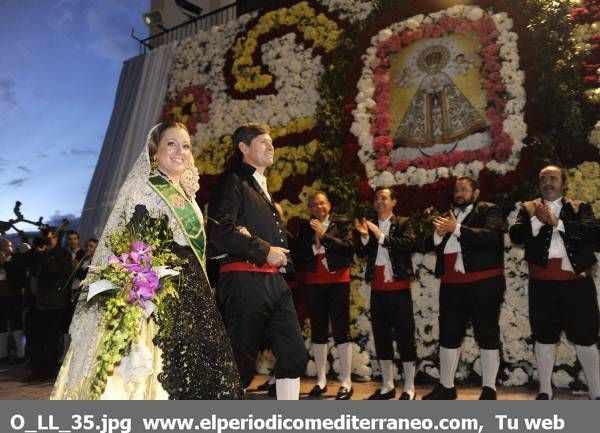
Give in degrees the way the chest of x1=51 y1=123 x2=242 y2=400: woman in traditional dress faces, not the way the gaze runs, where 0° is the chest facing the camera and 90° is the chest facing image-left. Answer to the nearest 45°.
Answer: approximately 315°

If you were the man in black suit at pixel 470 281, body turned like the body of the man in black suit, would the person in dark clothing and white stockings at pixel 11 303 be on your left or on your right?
on your right

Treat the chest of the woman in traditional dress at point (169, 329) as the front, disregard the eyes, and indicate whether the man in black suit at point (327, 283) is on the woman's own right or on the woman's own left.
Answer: on the woman's own left

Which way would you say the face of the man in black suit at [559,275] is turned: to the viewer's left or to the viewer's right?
to the viewer's left

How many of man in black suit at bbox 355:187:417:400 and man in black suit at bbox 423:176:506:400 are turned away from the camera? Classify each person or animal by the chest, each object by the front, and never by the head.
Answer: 0

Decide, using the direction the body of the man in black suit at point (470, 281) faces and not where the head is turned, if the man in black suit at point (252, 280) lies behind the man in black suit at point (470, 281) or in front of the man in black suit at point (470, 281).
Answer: in front

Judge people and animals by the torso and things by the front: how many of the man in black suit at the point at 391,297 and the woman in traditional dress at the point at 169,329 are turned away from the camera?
0

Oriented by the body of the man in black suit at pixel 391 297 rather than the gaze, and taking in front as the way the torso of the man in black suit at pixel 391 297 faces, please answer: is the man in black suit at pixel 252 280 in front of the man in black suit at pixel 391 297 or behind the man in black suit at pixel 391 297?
in front

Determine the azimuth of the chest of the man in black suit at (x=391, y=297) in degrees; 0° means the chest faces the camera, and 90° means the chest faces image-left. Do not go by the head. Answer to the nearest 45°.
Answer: approximately 45°

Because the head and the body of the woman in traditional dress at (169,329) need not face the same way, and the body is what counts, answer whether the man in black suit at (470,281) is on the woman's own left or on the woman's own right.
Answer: on the woman's own left
